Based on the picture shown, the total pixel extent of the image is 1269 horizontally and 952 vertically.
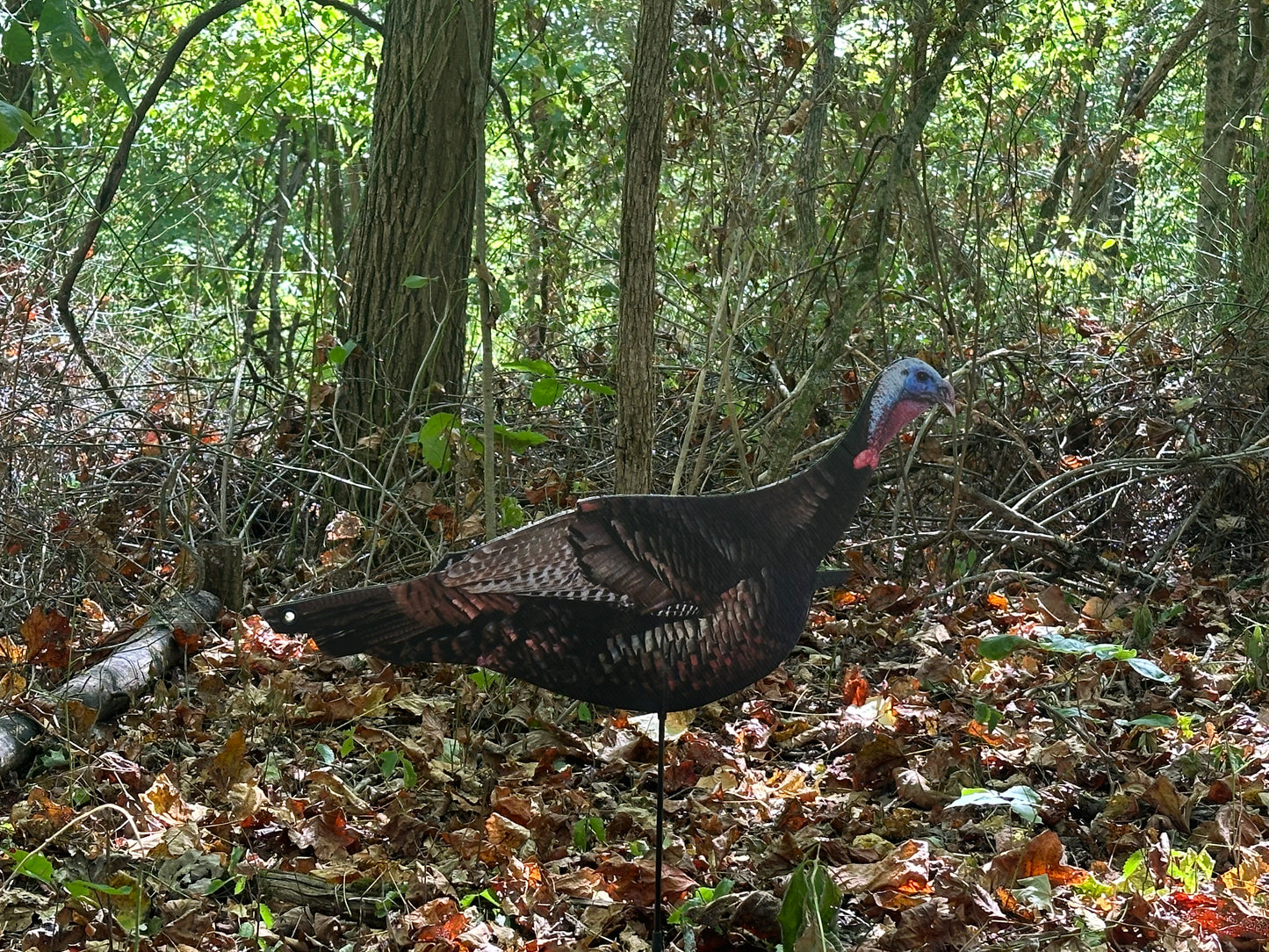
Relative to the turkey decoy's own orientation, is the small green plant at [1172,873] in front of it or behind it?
in front

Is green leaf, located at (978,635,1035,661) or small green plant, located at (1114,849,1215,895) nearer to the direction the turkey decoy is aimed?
the small green plant

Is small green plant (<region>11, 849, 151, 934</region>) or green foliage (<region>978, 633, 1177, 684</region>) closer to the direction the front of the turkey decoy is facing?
the green foliage

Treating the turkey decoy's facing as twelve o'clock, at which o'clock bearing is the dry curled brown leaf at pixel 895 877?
The dry curled brown leaf is roughly at 12 o'clock from the turkey decoy.

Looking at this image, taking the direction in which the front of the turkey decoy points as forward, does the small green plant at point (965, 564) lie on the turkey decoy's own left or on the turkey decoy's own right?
on the turkey decoy's own left

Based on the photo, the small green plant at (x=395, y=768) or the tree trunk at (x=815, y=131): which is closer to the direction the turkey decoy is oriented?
the tree trunk

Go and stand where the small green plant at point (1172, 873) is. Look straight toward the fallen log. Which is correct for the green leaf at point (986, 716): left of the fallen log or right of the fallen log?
right

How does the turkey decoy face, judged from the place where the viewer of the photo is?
facing to the right of the viewer

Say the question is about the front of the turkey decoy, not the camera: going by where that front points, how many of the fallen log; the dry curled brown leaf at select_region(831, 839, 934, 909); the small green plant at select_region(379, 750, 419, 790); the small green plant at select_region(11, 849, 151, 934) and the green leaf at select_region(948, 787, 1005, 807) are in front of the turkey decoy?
2

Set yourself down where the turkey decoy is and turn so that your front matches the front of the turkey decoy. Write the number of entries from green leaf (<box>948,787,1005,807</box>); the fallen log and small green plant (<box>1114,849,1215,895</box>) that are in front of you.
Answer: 2

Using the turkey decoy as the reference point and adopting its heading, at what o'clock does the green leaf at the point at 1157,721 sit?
The green leaf is roughly at 11 o'clock from the turkey decoy.

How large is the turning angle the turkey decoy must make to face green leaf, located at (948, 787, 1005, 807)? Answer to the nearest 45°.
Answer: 0° — it already faces it

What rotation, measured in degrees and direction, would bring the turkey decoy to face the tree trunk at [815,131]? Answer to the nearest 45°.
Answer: approximately 90° to its left

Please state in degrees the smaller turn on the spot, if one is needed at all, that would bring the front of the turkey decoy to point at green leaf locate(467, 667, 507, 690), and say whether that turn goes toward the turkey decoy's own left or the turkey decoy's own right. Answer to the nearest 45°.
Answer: approximately 90° to the turkey decoy's own left

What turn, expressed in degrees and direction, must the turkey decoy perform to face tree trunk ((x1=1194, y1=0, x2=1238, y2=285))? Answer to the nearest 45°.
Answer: approximately 45° to its left
